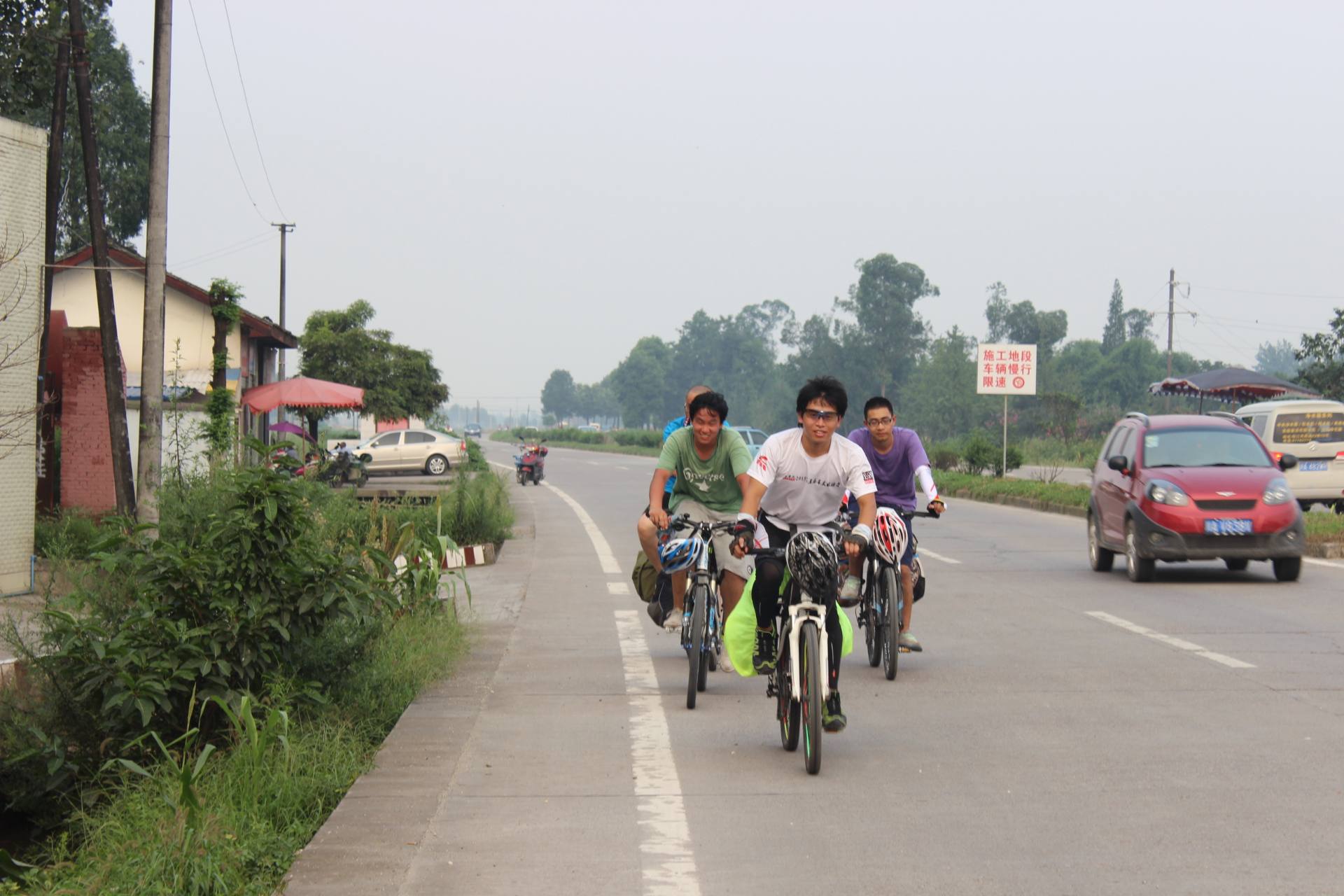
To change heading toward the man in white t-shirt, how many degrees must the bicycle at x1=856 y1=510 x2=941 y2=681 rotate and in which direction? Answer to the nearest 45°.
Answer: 0° — it already faces them

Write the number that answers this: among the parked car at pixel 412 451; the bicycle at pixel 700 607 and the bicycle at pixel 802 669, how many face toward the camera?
2

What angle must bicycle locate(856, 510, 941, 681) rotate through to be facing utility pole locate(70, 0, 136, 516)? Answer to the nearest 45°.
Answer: approximately 135° to its right

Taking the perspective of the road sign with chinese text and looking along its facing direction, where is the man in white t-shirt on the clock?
The man in white t-shirt is roughly at 12 o'clock from the road sign with chinese text.

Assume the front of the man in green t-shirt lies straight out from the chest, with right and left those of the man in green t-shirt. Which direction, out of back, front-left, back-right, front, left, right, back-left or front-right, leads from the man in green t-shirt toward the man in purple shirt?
back-left

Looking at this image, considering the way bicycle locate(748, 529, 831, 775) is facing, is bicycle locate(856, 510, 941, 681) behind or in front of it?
behind

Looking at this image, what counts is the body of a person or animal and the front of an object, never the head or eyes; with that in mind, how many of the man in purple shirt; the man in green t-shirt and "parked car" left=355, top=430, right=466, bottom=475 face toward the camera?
2

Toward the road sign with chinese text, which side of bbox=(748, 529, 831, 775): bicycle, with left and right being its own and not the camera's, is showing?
back
